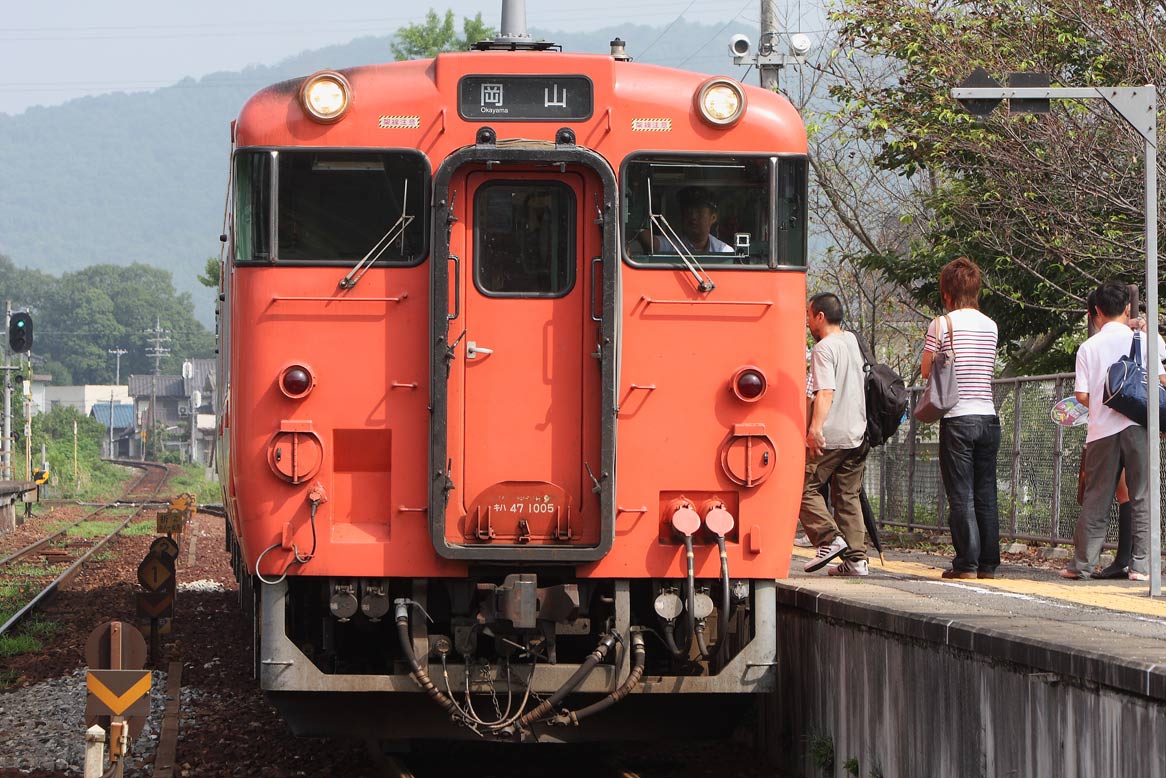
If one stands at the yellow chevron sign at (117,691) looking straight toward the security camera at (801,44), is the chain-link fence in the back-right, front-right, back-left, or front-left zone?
front-right

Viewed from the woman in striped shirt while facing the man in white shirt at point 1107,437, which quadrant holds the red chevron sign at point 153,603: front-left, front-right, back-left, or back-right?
back-left

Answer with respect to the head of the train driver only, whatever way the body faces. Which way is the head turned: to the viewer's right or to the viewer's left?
to the viewer's left

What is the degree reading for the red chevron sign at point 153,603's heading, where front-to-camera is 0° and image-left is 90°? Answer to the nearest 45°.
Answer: approximately 0°

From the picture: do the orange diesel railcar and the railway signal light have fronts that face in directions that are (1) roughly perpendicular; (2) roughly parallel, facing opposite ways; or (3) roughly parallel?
roughly parallel

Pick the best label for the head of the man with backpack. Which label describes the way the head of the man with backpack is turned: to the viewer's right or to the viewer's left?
to the viewer's left

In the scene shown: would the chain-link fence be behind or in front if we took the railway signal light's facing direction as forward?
in front

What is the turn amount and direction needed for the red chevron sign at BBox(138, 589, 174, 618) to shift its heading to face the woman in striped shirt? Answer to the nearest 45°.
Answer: approximately 45° to its left

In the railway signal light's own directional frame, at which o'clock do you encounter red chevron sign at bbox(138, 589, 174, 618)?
The red chevron sign is roughly at 12 o'clock from the railway signal light.

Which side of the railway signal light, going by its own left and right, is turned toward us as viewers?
front

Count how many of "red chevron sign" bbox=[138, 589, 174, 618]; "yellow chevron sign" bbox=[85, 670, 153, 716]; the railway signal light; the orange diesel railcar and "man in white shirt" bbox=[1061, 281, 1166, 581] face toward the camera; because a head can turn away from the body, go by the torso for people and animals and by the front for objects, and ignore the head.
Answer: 4

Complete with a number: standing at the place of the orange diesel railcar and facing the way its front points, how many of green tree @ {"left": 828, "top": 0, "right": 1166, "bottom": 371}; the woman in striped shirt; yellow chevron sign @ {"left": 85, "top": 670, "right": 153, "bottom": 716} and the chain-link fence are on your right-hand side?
1

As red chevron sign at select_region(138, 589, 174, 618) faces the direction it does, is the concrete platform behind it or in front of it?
in front

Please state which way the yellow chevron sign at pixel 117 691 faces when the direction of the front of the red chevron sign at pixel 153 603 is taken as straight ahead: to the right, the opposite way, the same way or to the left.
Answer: the same way
